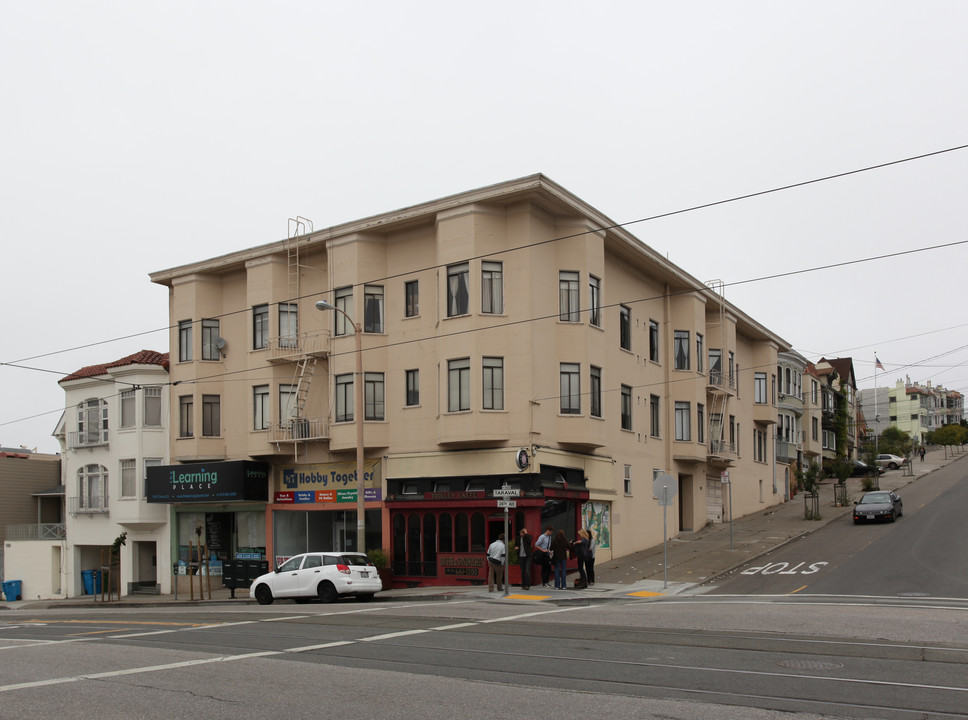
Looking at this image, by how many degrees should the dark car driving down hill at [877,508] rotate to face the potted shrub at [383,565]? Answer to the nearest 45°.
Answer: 0° — it already faces it

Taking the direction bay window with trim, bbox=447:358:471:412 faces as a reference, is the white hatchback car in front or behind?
in front

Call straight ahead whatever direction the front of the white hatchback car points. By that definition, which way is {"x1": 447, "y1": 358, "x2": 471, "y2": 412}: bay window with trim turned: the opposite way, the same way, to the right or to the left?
to the left

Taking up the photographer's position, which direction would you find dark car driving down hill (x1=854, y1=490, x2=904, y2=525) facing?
facing the viewer and to the left of the viewer

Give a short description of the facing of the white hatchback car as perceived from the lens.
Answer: facing away from the viewer and to the left of the viewer

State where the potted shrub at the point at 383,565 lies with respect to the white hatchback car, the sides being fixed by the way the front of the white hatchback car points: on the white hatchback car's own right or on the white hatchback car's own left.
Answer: on the white hatchback car's own right

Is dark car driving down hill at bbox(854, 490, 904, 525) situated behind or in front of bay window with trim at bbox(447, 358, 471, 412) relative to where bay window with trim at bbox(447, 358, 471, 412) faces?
behind

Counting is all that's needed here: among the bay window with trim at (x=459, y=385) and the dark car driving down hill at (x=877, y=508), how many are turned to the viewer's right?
0
